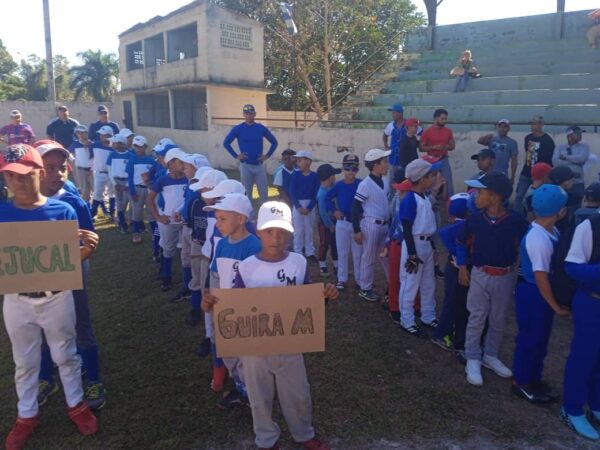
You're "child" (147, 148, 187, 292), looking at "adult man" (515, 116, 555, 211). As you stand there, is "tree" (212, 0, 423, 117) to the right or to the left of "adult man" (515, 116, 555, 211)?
left

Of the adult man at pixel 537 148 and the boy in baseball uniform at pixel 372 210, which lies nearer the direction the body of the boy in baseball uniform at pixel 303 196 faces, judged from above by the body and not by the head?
the boy in baseball uniform

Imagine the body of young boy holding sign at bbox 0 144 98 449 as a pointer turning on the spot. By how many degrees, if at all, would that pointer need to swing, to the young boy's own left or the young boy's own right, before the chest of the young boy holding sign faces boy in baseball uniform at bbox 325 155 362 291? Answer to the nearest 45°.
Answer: approximately 135° to the young boy's own left

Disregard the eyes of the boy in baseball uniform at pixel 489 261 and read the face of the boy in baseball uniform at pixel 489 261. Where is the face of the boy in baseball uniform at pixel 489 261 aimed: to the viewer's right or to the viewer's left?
to the viewer's left

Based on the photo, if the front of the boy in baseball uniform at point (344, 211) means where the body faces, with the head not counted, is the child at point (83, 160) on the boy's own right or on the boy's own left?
on the boy's own right

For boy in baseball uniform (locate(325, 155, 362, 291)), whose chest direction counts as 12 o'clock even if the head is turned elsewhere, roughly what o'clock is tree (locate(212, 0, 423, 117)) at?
The tree is roughly at 6 o'clock from the boy in baseball uniform.

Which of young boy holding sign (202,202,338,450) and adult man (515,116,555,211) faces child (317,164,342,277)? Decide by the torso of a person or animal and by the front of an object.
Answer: the adult man
